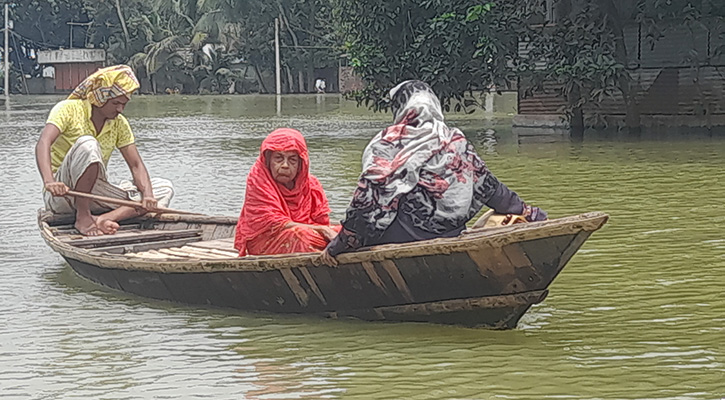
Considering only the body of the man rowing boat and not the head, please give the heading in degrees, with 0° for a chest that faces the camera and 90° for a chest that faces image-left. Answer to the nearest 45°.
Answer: approximately 315°

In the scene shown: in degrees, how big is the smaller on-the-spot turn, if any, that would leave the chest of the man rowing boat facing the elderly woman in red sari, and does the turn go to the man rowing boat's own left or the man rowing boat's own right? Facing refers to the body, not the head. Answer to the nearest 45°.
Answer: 0° — they already face them

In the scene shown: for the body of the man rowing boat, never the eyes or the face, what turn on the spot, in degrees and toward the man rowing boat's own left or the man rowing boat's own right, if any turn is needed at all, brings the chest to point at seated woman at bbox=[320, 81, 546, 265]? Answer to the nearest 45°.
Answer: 0° — they already face them
